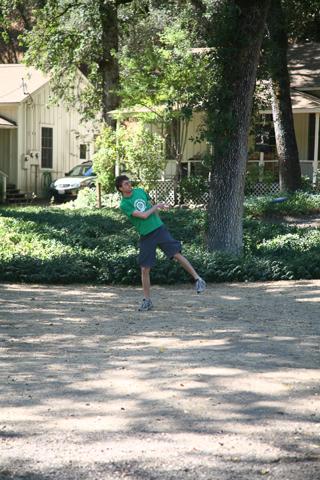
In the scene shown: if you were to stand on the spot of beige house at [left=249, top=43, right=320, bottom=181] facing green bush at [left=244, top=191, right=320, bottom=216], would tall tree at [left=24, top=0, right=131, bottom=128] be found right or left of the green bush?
right

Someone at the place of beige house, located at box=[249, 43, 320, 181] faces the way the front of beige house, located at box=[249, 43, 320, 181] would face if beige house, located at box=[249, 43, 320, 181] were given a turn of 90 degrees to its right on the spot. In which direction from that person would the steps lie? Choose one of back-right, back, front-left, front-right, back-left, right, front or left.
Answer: front

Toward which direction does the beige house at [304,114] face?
toward the camera

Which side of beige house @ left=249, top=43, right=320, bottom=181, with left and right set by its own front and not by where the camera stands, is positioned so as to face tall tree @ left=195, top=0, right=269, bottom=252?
front

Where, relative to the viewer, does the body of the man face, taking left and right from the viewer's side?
facing the viewer and to the right of the viewer

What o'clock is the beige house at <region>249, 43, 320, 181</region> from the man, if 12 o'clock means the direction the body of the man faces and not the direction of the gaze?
The beige house is roughly at 8 o'clock from the man.

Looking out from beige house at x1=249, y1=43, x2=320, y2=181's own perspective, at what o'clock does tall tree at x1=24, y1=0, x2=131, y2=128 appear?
The tall tree is roughly at 2 o'clock from the beige house.

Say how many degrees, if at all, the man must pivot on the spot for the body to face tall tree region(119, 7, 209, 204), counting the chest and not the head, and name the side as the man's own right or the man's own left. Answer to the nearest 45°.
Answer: approximately 135° to the man's own left

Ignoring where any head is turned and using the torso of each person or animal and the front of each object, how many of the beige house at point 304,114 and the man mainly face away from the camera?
0

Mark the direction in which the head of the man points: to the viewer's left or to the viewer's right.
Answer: to the viewer's right

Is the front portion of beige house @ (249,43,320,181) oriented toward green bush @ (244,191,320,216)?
yes

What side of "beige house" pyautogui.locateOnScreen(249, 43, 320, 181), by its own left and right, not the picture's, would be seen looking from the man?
front

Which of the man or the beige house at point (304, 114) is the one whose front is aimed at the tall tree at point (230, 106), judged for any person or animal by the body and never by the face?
the beige house
